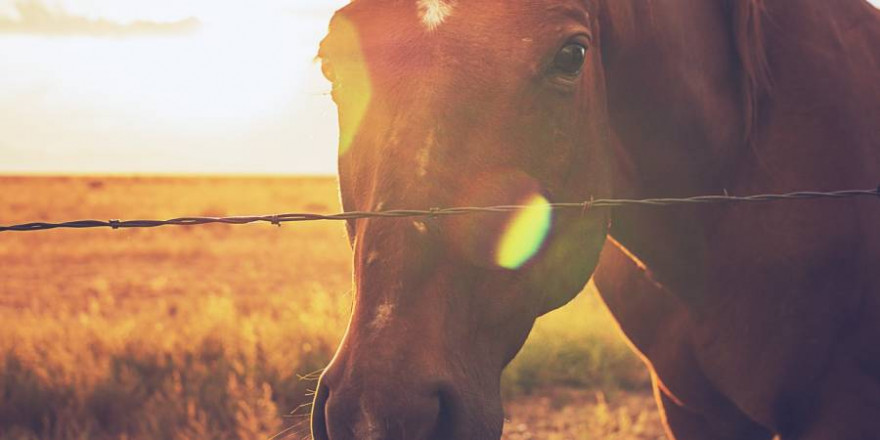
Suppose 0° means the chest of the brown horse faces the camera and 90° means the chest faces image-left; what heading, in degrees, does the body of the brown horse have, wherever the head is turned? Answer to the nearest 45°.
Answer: approximately 45°
